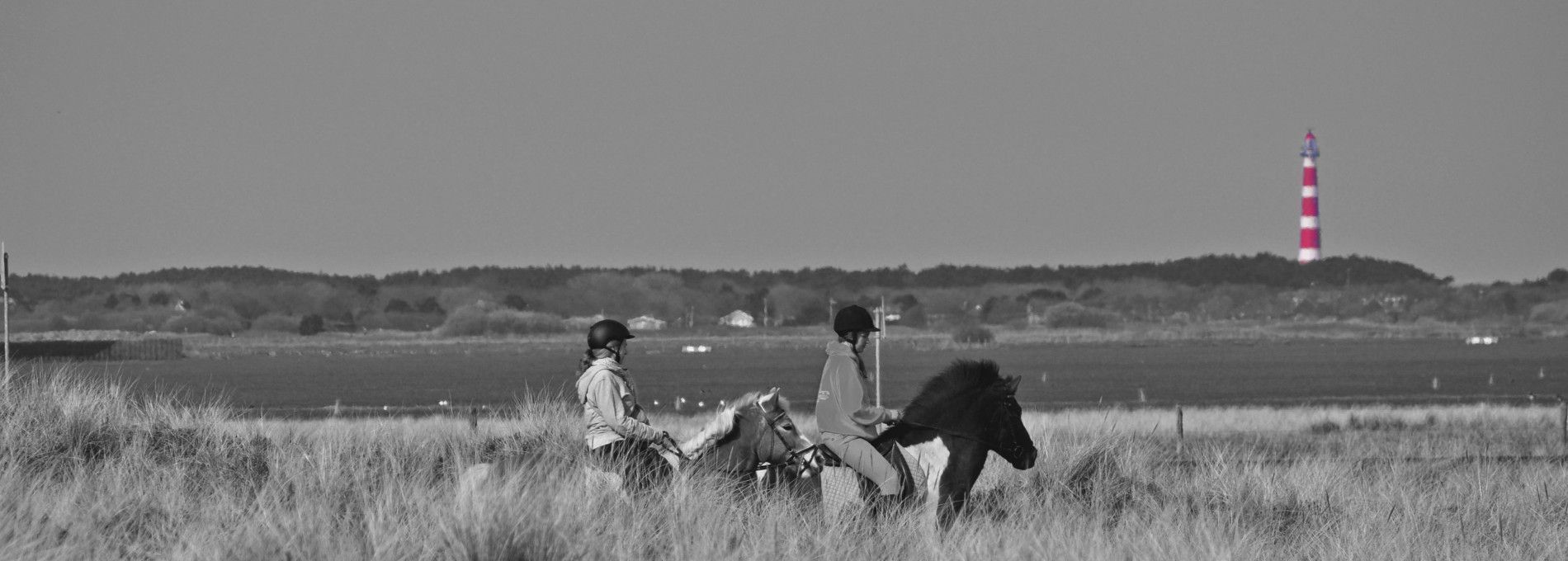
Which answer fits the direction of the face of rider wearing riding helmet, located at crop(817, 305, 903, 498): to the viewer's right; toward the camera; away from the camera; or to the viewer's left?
to the viewer's right

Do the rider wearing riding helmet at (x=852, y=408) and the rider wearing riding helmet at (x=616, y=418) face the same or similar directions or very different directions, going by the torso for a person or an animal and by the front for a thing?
same or similar directions

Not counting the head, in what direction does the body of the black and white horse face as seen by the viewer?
to the viewer's right

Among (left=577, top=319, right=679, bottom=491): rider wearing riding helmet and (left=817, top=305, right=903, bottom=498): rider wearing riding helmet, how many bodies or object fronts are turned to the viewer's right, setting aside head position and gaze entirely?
2

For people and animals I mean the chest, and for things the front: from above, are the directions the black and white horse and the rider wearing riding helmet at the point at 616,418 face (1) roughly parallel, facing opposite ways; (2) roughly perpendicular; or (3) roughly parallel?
roughly parallel

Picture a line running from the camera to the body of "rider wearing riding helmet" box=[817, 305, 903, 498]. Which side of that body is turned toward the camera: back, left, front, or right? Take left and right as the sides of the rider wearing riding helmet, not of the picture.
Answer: right

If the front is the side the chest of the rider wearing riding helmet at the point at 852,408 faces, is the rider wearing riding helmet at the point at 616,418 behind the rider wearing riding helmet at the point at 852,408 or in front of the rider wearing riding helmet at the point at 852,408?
behind

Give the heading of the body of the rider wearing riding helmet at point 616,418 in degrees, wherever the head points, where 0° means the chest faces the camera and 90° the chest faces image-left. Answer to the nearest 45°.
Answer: approximately 270°

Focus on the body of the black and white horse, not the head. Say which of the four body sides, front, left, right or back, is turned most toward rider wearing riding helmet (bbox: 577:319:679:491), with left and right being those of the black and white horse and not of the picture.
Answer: back

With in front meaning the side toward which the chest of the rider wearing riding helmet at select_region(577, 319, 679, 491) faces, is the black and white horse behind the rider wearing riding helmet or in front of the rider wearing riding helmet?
in front
